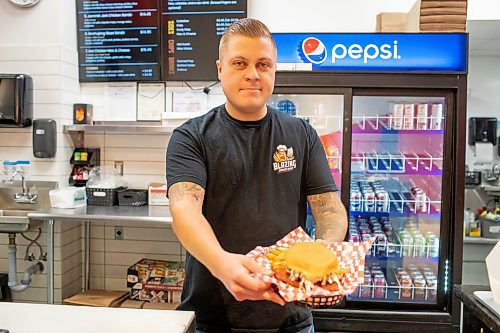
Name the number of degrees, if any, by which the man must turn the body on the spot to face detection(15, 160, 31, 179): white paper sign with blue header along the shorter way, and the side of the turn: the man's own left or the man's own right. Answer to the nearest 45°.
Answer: approximately 135° to the man's own right

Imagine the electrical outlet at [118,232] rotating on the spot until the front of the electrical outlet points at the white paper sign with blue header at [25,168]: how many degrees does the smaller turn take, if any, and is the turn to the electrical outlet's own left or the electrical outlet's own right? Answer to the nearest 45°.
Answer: approximately 90° to the electrical outlet's own right

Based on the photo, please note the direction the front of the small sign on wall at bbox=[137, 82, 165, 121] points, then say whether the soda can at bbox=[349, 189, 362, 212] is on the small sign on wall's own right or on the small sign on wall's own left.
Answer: on the small sign on wall's own left

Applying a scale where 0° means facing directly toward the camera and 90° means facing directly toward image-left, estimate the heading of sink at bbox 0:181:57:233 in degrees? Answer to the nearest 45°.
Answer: approximately 0°

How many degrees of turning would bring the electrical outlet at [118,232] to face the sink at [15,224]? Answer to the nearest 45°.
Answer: approximately 45° to its right

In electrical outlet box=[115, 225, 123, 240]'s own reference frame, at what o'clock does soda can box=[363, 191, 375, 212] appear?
The soda can is roughly at 10 o'clock from the electrical outlet.

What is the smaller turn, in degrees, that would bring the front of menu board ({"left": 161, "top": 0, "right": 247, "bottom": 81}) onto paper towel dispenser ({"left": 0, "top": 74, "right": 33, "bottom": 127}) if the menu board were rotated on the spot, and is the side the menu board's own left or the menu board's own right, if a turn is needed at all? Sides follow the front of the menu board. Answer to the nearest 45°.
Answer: approximately 90° to the menu board's own right

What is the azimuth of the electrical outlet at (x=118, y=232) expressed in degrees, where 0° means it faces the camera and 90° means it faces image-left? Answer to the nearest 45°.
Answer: approximately 0°

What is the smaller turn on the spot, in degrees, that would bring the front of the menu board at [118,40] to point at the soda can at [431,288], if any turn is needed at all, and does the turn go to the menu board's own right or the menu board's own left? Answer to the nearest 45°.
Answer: approximately 45° to the menu board's own left
